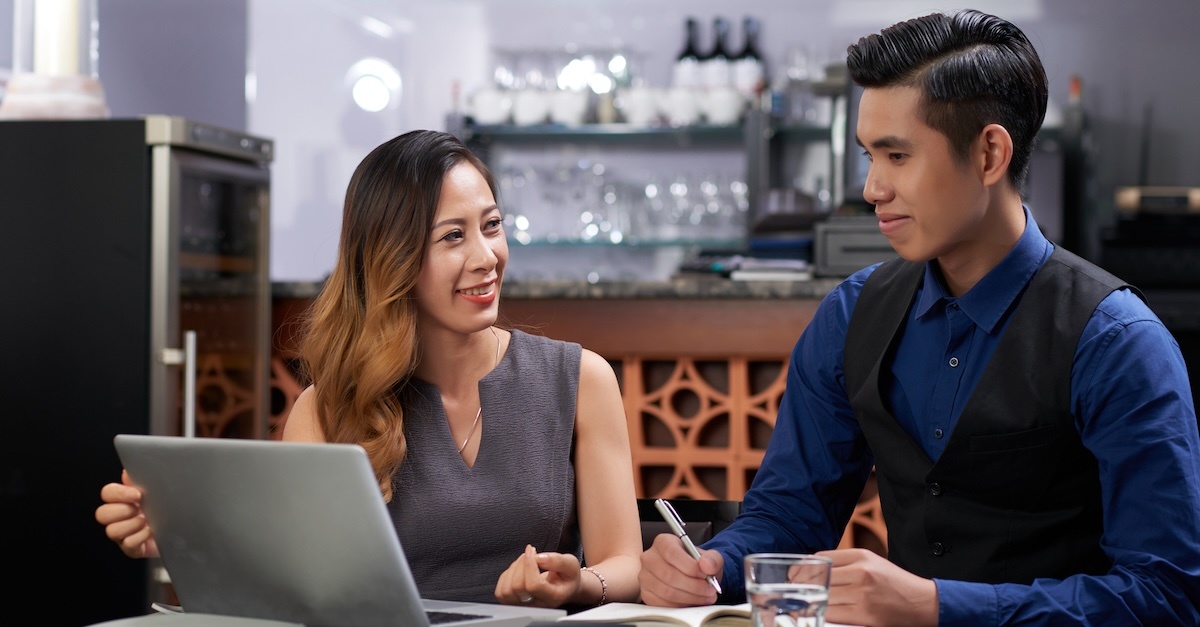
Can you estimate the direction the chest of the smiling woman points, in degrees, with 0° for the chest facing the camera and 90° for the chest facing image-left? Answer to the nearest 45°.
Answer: approximately 0°

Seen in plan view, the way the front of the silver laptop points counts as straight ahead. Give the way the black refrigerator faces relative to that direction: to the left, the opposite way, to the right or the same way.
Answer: to the right

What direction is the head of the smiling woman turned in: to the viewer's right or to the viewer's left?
to the viewer's right

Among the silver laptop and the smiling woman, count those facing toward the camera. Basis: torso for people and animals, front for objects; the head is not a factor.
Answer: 1

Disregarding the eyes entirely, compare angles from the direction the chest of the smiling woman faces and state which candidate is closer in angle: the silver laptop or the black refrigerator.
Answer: the silver laptop

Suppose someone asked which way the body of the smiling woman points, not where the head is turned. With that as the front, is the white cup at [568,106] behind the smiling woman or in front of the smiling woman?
behind

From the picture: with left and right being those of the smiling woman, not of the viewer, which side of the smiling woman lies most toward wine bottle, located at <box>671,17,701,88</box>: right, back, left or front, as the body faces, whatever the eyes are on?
back

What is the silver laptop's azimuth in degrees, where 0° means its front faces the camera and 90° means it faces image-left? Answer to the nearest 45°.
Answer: approximately 225°

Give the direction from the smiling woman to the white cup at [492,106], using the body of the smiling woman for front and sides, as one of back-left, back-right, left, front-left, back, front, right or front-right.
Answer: back

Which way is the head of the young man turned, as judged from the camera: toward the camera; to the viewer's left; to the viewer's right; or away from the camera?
to the viewer's left

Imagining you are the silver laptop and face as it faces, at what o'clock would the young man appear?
The young man is roughly at 1 o'clock from the silver laptop.
